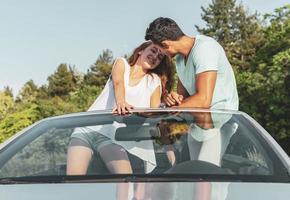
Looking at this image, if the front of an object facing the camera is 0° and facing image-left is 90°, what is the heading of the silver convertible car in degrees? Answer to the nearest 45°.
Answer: approximately 0°
